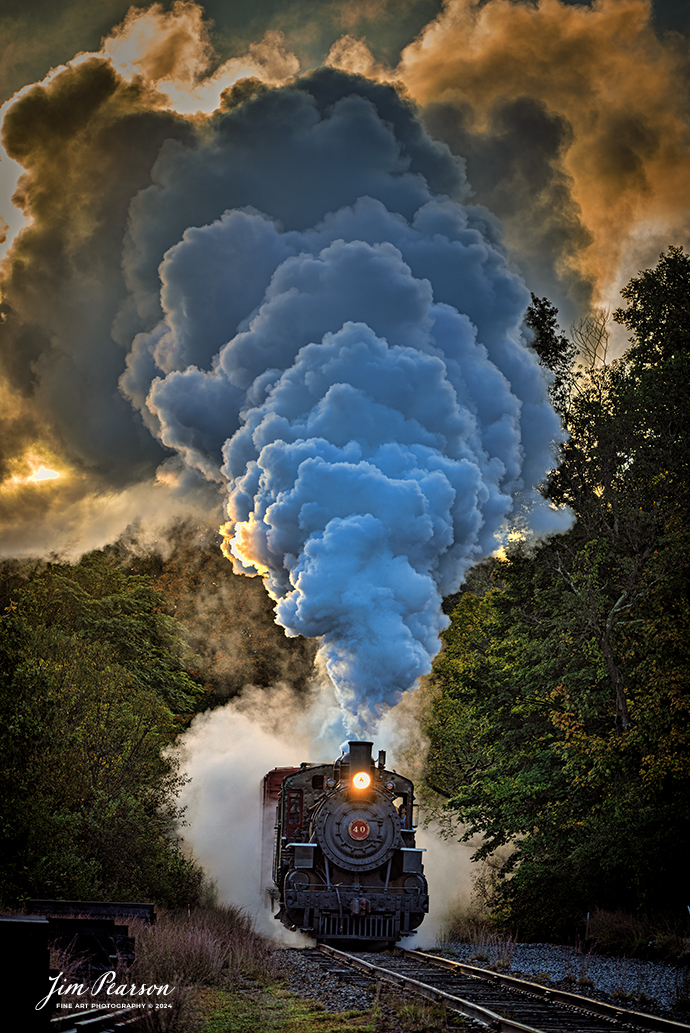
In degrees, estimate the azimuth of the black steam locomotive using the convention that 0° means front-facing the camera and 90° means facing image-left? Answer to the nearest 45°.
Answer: approximately 0°

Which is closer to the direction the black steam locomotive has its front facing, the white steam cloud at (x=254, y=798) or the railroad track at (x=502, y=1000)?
the railroad track

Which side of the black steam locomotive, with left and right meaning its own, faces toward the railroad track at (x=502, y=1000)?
front

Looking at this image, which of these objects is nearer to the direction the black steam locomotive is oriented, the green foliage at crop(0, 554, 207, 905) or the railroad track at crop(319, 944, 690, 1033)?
the railroad track

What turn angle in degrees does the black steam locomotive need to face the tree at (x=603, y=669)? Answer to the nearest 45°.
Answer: approximately 135° to its left

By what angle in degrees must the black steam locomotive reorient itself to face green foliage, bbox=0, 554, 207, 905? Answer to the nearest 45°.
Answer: approximately 135° to its right
